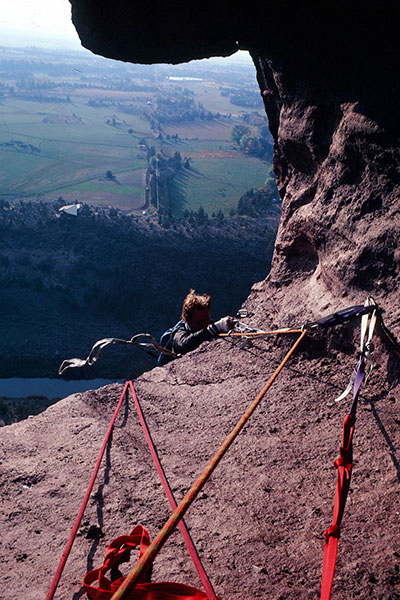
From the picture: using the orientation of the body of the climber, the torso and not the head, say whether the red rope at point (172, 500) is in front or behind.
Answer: in front

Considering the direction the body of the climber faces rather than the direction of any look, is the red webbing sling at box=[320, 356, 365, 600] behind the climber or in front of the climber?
in front

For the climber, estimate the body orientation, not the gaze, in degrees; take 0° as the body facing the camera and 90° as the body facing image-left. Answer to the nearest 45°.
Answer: approximately 315°

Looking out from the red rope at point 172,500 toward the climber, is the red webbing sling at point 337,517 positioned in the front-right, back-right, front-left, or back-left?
back-right
